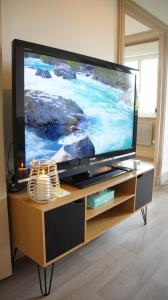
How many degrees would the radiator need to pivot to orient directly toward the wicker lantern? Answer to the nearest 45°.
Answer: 0° — it already faces it

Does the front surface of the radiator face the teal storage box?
yes

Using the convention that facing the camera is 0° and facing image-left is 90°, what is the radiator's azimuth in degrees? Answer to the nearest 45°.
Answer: approximately 0°
